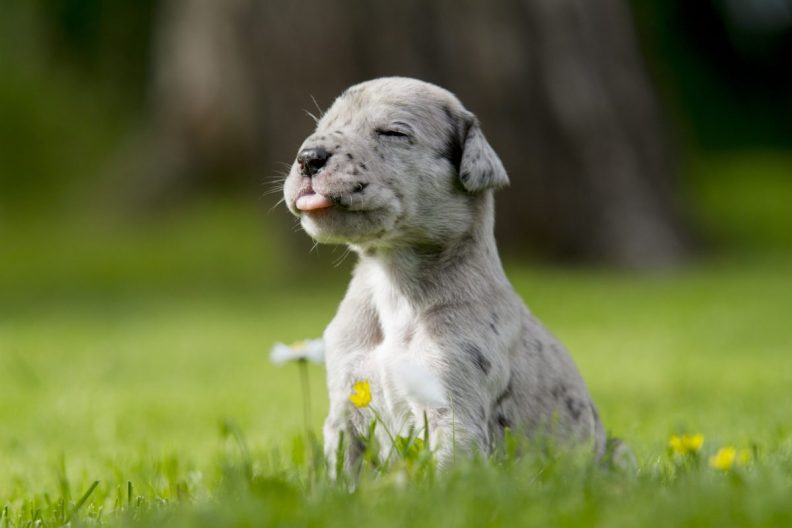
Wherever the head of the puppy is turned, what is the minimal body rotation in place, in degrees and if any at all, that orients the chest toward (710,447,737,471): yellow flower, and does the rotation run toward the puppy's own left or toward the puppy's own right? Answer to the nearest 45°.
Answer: approximately 90° to the puppy's own left

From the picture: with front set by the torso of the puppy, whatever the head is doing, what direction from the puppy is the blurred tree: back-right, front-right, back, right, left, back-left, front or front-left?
back-right

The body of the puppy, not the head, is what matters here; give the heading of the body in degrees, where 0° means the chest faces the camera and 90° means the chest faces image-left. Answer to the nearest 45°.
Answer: approximately 45°

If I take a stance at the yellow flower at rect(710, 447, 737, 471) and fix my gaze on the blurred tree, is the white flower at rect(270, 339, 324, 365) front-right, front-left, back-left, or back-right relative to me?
front-left
